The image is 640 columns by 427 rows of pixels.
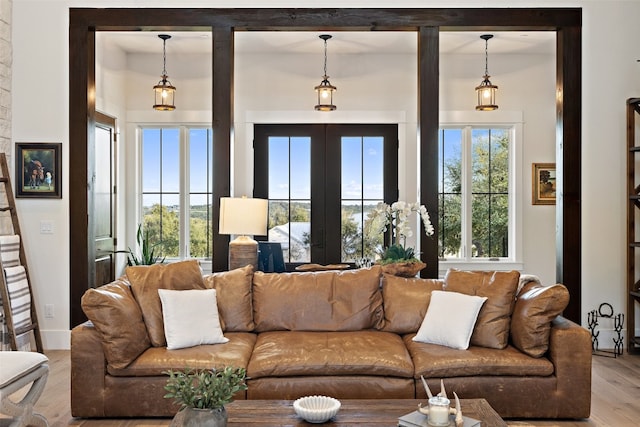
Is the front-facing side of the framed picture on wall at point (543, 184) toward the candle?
yes

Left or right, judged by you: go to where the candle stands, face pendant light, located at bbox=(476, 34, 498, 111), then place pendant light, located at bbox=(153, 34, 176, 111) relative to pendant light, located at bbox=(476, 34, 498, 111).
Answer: left

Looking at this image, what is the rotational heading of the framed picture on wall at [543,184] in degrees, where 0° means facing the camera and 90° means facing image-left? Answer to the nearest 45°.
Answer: approximately 0°

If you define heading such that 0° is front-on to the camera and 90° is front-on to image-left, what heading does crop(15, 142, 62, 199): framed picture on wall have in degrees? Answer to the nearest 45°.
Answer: approximately 0°

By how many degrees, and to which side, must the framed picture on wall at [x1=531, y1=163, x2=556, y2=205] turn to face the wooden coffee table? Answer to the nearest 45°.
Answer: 0° — it already faces it

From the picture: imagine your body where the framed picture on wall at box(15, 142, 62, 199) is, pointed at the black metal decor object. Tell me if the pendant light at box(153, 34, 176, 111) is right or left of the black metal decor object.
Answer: left

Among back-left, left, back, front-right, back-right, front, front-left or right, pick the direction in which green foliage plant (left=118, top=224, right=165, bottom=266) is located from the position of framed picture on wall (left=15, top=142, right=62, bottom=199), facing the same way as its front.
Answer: back-left

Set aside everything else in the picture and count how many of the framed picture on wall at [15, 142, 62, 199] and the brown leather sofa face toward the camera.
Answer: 2

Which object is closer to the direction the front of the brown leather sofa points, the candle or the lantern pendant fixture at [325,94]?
the candle
